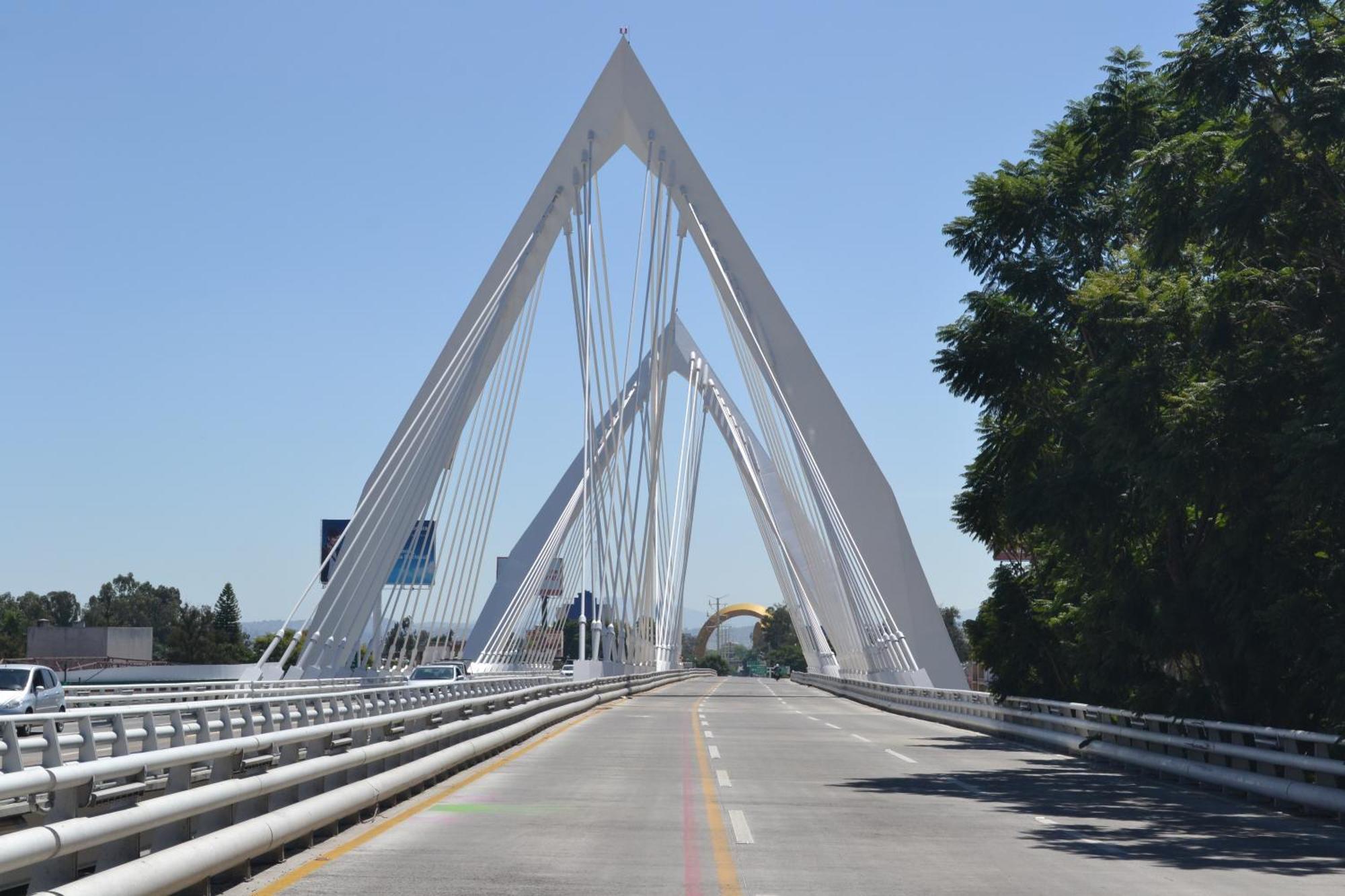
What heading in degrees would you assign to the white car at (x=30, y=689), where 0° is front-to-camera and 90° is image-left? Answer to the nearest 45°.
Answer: approximately 45°

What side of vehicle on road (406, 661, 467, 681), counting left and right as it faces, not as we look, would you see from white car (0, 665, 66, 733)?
front

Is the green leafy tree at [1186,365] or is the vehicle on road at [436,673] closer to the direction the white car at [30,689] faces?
the green leafy tree

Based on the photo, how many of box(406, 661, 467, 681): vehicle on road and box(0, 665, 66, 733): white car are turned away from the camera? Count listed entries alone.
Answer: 0

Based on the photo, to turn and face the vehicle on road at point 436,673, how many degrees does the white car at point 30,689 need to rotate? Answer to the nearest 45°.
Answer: approximately 180°

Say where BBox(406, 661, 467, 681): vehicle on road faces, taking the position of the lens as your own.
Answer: facing the viewer and to the left of the viewer

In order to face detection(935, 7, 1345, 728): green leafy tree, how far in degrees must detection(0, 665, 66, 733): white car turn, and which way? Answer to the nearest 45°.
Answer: approximately 90° to its left
